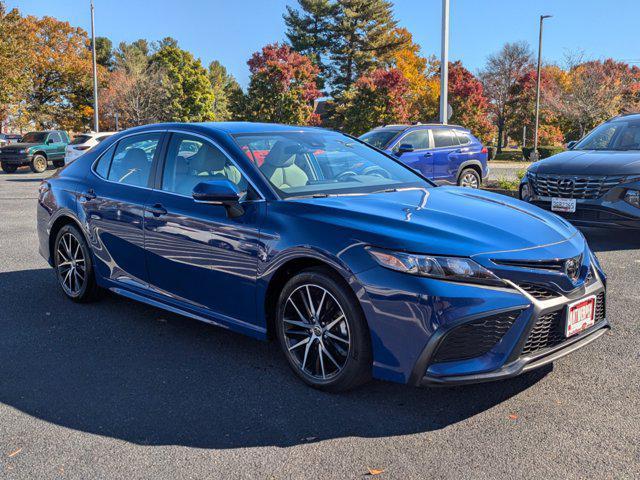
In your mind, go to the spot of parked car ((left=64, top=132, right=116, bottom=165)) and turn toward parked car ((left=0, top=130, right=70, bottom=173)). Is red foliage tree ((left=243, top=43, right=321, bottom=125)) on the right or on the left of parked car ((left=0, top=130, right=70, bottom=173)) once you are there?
right

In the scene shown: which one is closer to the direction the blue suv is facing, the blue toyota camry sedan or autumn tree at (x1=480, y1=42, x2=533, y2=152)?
the blue toyota camry sedan

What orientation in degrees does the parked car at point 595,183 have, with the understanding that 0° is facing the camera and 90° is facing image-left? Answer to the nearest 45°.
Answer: approximately 45°

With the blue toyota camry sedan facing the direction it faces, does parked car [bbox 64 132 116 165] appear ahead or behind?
behind

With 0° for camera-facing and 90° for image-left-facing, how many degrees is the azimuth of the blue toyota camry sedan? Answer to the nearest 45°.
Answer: approximately 315°

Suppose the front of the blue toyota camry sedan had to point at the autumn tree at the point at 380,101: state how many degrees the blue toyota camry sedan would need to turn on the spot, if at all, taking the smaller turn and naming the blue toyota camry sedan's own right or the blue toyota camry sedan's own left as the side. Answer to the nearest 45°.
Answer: approximately 135° to the blue toyota camry sedan's own left

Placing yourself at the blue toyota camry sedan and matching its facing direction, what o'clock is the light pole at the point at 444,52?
The light pole is roughly at 8 o'clock from the blue toyota camry sedan.

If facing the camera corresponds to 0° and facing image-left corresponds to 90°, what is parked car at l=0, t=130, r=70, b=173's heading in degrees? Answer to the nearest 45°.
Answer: approximately 45°

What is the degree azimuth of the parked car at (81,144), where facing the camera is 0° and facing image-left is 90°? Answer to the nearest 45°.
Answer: approximately 45°

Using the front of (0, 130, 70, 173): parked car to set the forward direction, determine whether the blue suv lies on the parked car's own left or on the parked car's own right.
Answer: on the parked car's own left

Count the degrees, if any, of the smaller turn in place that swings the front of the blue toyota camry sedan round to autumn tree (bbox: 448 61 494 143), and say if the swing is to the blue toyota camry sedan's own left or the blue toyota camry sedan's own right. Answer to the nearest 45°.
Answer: approximately 135° to the blue toyota camry sedan's own left
